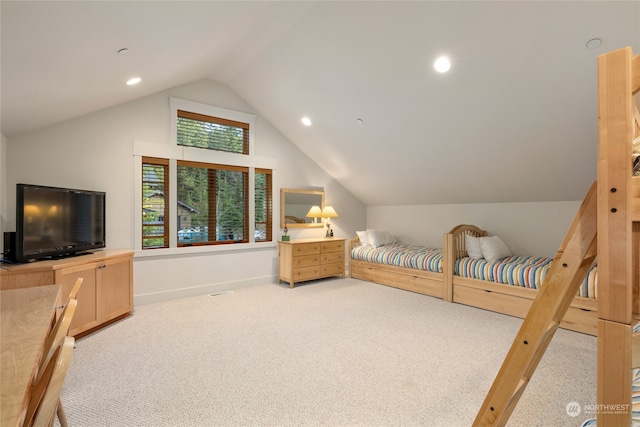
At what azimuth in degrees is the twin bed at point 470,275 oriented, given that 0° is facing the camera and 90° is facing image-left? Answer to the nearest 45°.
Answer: approximately 315°

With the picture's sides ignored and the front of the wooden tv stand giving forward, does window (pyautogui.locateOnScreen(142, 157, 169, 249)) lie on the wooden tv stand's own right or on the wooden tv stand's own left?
on the wooden tv stand's own left

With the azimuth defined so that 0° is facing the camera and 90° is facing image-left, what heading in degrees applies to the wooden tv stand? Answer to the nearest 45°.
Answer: approximately 315°

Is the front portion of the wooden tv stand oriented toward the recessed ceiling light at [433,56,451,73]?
yes

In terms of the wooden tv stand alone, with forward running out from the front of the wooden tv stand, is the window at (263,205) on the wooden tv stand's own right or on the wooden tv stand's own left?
on the wooden tv stand's own left

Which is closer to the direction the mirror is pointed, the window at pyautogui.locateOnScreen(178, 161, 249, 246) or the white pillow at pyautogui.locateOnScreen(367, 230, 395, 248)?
the white pillow

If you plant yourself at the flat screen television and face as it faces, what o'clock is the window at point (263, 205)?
The window is roughly at 10 o'clock from the flat screen television.

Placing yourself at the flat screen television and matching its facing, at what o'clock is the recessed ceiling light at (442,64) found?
The recessed ceiling light is roughly at 12 o'clock from the flat screen television.
